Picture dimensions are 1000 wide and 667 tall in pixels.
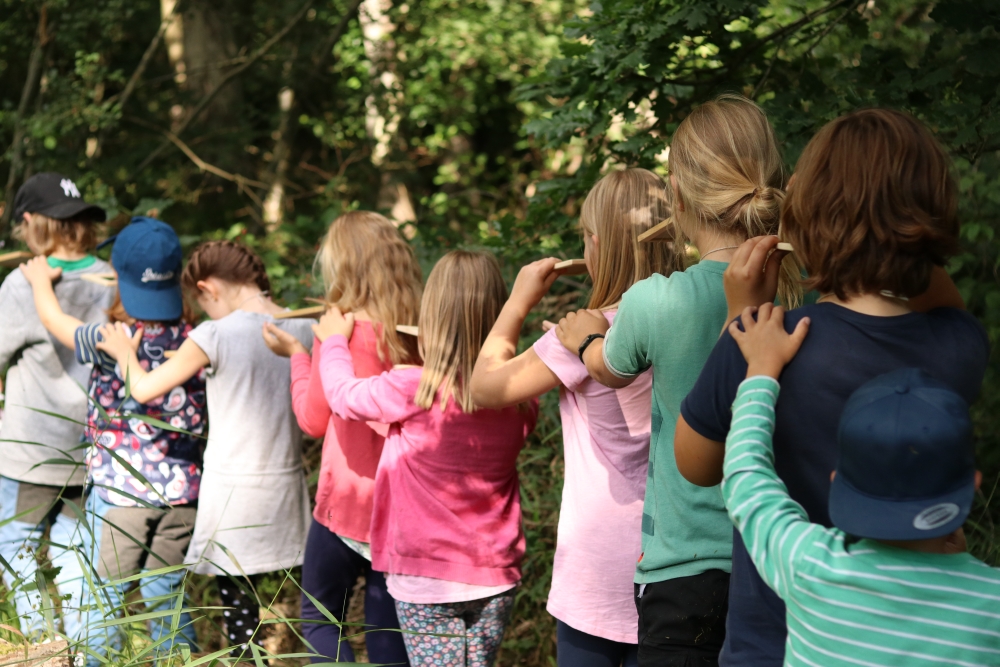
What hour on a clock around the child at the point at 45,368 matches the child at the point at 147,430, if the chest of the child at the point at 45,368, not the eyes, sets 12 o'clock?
the child at the point at 147,430 is roughly at 7 o'clock from the child at the point at 45,368.

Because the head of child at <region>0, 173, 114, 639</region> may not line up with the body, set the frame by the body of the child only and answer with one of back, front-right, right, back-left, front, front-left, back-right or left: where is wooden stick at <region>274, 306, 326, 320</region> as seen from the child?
back

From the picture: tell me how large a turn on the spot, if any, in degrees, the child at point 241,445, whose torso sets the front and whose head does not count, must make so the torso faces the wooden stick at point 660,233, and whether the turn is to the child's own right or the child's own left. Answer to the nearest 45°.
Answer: approximately 180°

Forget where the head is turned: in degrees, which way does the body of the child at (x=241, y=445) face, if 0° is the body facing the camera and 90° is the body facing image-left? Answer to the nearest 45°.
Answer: approximately 135°

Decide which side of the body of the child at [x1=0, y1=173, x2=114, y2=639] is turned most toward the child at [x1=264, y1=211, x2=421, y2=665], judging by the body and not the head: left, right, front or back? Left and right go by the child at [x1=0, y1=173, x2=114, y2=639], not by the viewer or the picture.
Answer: back

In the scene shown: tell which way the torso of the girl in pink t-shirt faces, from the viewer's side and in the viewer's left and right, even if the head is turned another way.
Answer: facing away from the viewer and to the left of the viewer

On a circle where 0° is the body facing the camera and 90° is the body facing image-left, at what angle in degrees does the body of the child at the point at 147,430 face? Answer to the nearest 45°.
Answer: approximately 135°

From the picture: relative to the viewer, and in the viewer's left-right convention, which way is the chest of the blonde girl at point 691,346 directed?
facing away from the viewer and to the left of the viewer

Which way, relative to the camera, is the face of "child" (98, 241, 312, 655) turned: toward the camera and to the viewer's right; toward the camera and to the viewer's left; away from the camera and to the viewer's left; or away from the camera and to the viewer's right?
away from the camera and to the viewer's left

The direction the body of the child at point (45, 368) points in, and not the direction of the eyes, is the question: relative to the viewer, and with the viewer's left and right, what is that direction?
facing away from the viewer and to the left of the viewer

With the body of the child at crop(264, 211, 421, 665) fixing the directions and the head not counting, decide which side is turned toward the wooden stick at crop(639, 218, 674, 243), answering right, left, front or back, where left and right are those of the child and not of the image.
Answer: back

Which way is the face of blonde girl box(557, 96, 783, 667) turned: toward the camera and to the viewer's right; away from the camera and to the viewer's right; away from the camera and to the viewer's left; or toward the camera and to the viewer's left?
away from the camera and to the viewer's left
